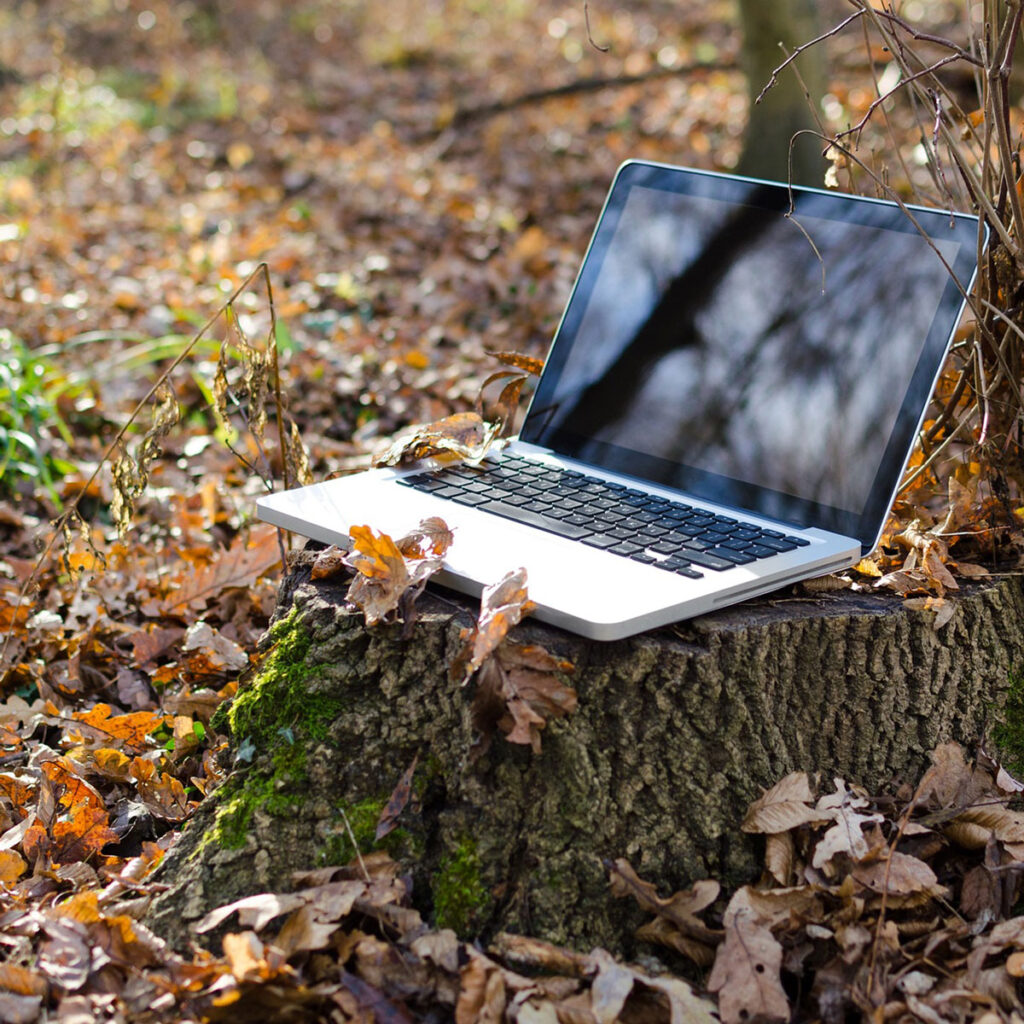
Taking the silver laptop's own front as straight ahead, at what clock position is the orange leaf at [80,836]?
The orange leaf is roughly at 1 o'clock from the silver laptop.

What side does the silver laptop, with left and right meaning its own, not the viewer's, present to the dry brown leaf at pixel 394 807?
front

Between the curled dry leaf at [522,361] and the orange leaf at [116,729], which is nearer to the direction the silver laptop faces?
the orange leaf

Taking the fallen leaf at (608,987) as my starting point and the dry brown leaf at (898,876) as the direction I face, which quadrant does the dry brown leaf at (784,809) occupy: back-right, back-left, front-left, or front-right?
front-left

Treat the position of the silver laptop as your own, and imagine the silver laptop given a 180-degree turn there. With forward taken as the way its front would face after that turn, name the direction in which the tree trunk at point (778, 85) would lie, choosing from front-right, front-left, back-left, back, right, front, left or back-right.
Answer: front-left

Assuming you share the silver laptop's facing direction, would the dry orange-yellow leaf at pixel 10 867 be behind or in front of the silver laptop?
in front

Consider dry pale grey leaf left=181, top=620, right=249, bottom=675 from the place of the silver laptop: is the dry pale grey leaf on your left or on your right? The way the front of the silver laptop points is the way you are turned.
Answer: on your right

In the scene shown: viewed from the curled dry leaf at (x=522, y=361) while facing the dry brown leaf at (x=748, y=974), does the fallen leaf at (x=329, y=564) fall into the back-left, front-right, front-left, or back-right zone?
front-right

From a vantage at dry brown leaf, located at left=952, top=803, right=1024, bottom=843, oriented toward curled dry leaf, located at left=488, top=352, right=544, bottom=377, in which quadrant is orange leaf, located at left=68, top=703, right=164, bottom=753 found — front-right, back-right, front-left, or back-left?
front-left

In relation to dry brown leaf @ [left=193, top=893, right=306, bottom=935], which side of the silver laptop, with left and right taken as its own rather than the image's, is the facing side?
front

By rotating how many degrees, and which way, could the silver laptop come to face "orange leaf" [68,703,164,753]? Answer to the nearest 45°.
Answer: approximately 45° to its right

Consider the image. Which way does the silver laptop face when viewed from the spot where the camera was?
facing the viewer and to the left of the viewer

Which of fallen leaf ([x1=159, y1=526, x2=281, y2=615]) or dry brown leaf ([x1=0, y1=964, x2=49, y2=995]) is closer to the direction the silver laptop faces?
the dry brown leaf
